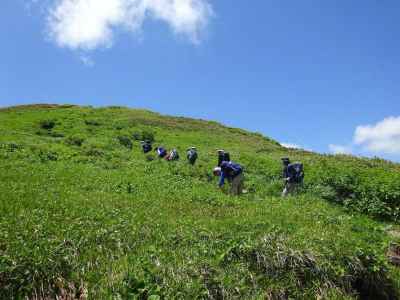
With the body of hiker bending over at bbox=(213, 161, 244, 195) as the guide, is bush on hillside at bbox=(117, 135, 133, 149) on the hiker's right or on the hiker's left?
on the hiker's right

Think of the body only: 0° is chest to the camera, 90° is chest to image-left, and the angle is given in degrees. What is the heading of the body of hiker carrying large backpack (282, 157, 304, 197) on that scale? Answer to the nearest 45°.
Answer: approximately 90°

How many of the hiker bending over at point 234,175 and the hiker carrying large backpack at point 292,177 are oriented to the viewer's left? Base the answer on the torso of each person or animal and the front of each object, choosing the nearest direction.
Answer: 2

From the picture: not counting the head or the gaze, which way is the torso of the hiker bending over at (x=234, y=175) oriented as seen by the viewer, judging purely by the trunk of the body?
to the viewer's left
